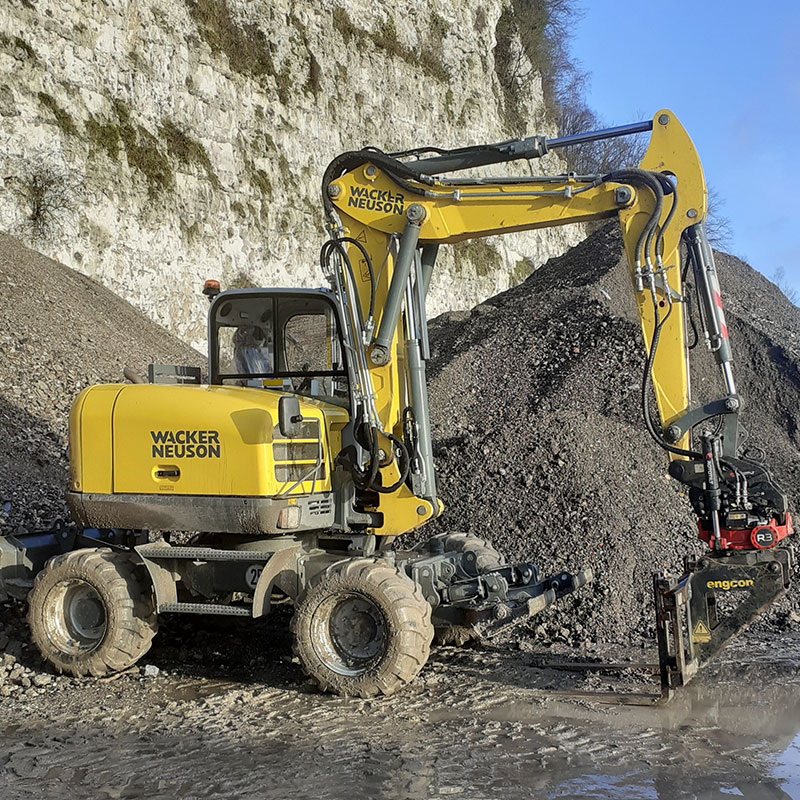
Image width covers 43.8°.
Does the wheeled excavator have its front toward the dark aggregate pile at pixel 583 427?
no

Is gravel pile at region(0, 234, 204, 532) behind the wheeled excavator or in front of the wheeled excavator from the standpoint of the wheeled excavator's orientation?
behind

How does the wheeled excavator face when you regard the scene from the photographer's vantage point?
facing the viewer and to the right of the viewer

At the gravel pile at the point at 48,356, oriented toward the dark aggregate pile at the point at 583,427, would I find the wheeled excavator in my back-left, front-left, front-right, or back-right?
front-right
